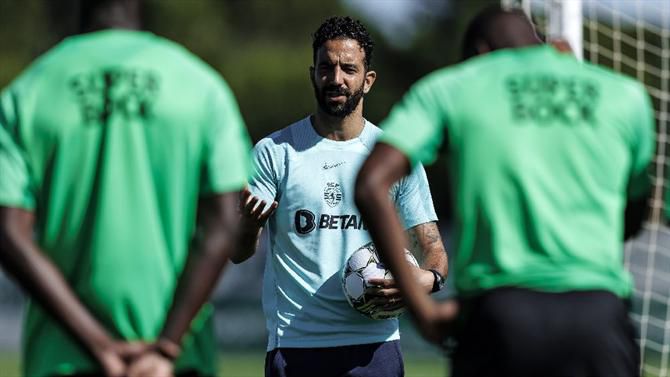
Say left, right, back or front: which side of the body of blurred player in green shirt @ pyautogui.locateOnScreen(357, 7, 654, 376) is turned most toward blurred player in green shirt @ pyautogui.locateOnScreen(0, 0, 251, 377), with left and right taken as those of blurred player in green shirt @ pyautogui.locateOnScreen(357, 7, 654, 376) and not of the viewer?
left

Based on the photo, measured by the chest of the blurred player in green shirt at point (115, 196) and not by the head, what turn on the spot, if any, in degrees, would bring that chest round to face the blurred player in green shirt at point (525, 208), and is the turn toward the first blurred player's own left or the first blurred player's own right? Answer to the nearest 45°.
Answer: approximately 90° to the first blurred player's own right

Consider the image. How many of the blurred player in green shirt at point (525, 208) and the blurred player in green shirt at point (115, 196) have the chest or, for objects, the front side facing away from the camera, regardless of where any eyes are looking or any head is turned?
2

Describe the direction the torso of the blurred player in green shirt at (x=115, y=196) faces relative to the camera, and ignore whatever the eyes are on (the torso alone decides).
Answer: away from the camera

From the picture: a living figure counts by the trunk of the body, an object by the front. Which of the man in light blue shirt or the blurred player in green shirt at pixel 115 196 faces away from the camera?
the blurred player in green shirt

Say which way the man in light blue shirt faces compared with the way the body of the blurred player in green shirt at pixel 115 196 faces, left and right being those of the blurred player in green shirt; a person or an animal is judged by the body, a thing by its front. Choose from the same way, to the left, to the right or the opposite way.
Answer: the opposite way

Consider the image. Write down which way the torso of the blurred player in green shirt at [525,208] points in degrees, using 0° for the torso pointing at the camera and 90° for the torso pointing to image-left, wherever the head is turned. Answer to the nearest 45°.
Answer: approximately 180°
